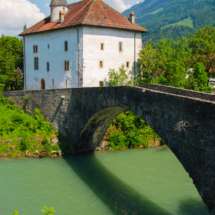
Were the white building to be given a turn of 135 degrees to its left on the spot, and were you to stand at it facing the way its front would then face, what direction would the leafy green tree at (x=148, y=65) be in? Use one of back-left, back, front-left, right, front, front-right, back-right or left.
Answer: front

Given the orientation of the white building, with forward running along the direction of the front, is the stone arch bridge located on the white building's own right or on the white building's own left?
on the white building's own left

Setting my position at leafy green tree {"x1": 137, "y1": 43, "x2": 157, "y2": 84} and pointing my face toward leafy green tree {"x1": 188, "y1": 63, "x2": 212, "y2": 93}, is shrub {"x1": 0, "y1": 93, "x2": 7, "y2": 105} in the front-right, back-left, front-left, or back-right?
back-right

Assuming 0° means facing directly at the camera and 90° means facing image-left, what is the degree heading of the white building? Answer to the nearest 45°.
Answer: approximately 45°

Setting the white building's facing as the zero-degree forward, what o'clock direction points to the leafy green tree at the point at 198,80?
The leafy green tree is roughly at 8 o'clock from the white building.

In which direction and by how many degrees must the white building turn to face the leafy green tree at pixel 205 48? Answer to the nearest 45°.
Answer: approximately 135° to its left

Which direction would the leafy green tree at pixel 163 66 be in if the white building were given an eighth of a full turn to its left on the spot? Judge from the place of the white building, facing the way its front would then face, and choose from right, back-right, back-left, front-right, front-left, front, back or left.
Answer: left

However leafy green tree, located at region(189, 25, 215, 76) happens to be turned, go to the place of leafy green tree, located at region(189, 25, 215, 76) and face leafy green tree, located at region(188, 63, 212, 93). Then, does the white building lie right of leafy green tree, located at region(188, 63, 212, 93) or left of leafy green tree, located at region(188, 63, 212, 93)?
right
